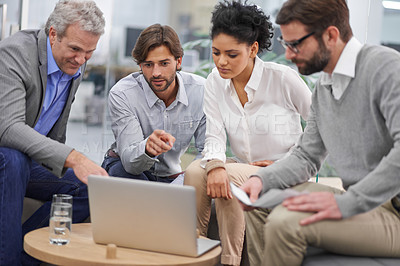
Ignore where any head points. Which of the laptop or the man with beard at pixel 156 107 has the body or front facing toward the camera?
the man with beard

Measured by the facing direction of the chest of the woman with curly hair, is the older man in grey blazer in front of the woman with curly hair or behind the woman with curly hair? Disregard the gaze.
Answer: in front

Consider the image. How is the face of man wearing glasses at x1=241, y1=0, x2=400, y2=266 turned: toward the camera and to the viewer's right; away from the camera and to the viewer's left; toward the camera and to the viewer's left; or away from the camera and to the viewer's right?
toward the camera and to the viewer's left

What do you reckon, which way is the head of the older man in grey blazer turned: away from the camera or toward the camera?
toward the camera

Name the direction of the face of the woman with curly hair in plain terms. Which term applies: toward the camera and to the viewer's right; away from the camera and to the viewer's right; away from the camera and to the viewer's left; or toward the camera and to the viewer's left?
toward the camera and to the viewer's left

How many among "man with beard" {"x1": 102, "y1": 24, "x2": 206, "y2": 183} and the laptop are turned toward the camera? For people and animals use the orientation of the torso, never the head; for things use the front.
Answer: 1

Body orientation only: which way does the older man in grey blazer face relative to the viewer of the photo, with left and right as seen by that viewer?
facing the viewer and to the right of the viewer

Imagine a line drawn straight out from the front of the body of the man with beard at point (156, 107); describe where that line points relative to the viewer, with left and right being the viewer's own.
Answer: facing the viewer

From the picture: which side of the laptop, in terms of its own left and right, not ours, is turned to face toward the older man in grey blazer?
left

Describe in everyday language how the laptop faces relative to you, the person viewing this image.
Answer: facing away from the viewer and to the right of the viewer

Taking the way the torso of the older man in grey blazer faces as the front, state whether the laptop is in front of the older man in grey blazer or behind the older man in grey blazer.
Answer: in front

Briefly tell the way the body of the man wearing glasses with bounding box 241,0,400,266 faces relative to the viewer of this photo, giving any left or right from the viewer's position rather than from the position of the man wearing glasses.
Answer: facing the viewer and to the left of the viewer
